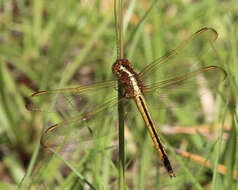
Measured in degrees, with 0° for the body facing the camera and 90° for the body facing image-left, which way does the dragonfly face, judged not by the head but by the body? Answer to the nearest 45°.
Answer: approximately 135°
